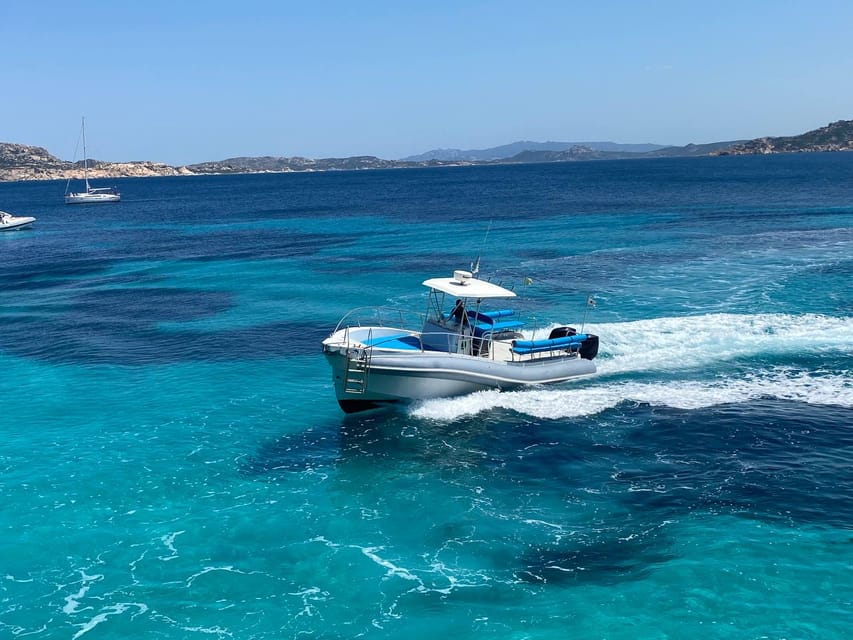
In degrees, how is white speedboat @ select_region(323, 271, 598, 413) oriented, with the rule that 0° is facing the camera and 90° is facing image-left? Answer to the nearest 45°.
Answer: approximately 45°
